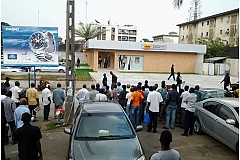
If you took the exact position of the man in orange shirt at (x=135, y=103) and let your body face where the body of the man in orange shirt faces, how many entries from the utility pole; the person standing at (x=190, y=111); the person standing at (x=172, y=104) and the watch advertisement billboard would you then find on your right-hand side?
2

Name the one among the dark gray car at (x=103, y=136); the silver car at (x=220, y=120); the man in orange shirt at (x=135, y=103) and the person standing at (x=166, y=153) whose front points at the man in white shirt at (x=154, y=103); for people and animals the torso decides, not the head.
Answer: the person standing

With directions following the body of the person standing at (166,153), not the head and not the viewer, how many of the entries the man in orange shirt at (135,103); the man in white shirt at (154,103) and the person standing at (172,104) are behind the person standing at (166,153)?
0

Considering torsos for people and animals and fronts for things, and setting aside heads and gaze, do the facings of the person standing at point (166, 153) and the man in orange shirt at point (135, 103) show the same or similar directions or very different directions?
same or similar directions

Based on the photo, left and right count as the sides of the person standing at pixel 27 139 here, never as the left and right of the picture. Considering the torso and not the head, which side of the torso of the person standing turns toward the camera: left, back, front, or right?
back

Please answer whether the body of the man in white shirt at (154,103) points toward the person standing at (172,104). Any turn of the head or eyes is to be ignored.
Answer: no

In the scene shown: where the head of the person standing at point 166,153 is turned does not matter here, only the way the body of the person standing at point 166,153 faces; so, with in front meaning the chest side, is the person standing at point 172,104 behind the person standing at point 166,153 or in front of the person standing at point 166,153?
in front

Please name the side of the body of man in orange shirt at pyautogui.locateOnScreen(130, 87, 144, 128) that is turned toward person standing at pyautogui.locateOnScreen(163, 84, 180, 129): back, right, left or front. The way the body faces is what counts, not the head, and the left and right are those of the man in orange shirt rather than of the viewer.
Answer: right

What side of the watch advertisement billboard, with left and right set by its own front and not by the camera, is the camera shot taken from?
front

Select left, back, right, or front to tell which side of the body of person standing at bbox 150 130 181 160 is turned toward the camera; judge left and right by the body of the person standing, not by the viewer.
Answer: back

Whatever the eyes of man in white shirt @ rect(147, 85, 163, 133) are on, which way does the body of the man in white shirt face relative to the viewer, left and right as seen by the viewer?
facing away from the viewer
